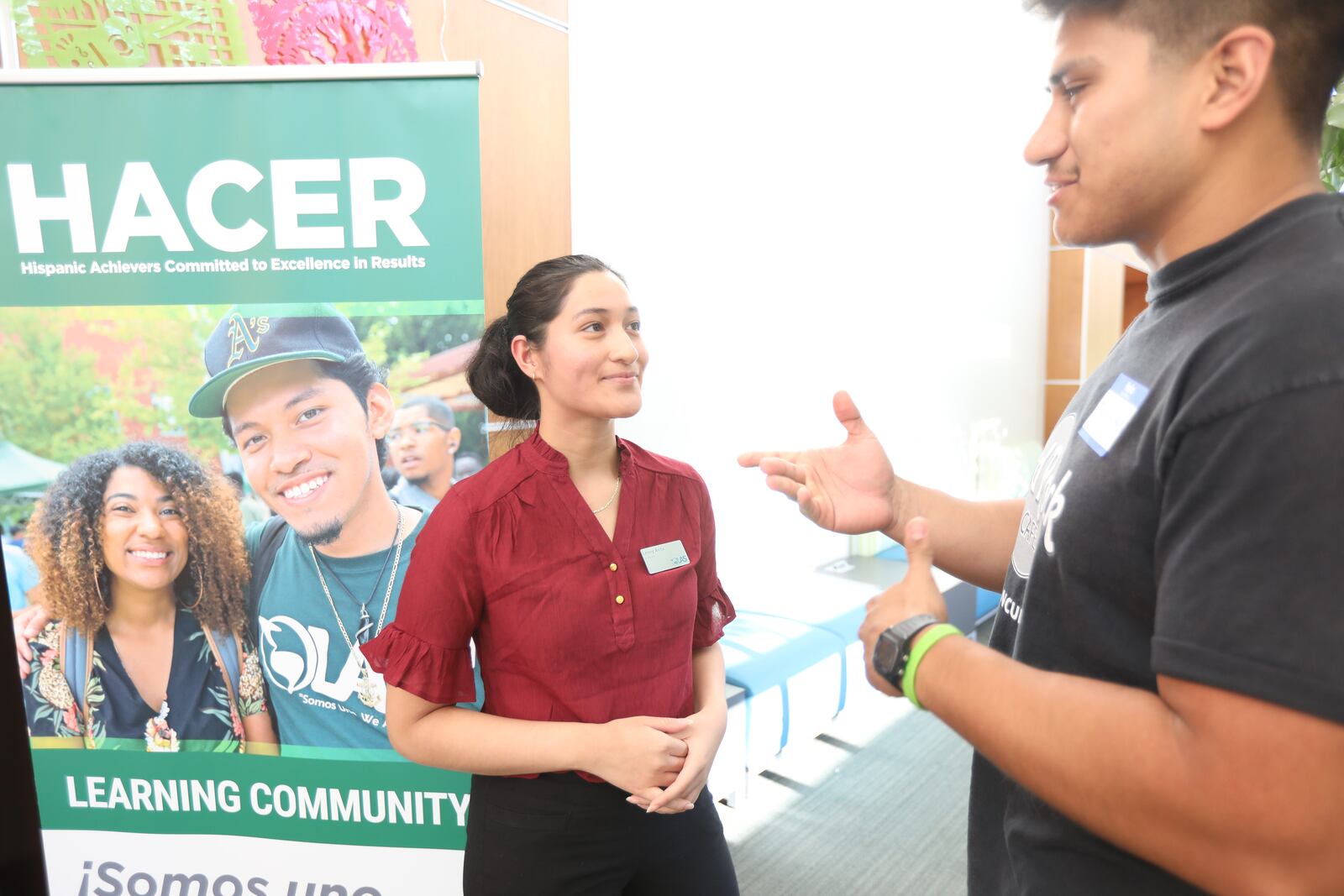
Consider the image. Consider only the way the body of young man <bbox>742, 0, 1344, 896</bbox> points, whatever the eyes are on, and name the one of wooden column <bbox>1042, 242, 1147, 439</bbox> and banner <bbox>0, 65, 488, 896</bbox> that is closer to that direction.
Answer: the banner

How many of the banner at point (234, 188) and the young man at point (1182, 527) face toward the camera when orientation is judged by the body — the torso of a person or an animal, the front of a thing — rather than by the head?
1

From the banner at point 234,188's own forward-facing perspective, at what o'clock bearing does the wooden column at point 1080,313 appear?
The wooden column is roughly at 8 o'clock from the banner.

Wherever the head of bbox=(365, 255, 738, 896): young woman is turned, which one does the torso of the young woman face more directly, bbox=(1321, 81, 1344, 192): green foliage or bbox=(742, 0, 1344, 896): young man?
the young man

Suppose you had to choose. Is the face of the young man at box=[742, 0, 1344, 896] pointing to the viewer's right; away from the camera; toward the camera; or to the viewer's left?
to the viewer's left

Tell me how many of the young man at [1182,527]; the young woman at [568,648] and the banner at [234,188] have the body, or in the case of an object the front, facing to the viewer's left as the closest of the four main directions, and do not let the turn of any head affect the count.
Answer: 1

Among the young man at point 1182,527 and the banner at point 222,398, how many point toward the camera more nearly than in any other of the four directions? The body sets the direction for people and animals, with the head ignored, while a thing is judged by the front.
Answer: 1

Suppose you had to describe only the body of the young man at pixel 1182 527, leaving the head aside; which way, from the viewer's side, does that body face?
to the viewer's left

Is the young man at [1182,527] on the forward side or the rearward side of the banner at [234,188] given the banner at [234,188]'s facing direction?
on the forward side

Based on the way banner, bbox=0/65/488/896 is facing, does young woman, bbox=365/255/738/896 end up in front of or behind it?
in front
